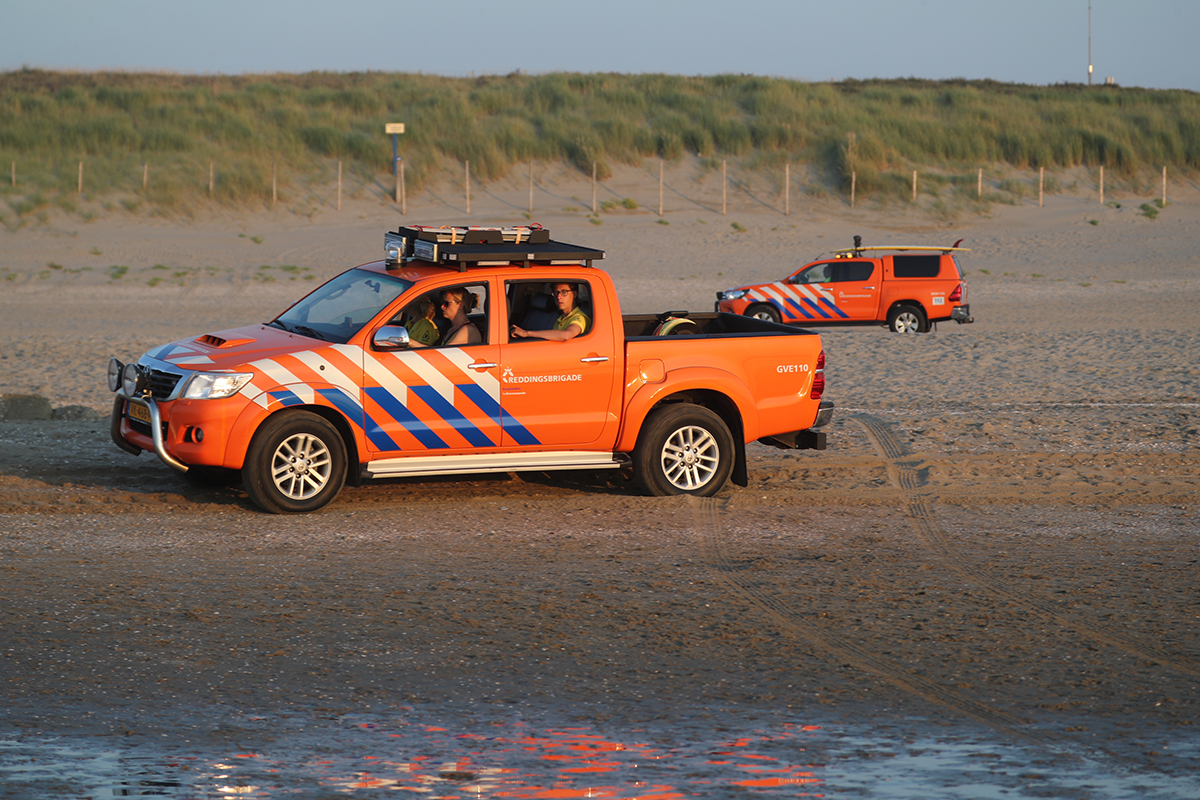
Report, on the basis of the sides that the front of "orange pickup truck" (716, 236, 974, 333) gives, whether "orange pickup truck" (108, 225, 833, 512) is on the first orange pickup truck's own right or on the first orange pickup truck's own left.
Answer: on the first orange pickup truck's own left

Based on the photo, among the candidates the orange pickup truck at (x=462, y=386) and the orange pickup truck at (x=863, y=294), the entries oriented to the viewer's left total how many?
2

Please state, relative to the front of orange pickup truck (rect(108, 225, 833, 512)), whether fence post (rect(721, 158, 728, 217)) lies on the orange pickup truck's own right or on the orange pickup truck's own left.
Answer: on the orange pickup truck's own right

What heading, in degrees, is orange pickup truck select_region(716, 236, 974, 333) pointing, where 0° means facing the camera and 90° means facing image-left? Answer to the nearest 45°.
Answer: approximately 90°

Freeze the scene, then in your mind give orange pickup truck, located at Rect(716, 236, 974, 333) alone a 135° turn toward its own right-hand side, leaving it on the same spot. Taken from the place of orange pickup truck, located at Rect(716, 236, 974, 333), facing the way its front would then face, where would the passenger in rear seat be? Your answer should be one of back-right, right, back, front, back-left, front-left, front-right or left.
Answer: back-right

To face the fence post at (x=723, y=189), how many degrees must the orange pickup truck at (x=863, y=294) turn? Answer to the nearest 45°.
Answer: approximately 90° to its right

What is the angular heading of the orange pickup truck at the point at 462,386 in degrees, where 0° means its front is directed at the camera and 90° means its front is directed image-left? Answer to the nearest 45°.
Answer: approximately 90°
